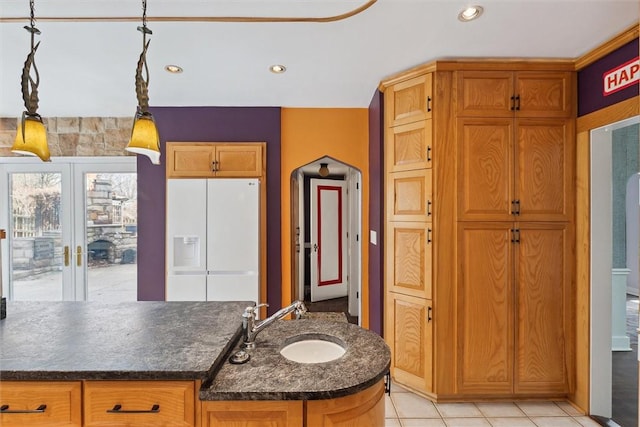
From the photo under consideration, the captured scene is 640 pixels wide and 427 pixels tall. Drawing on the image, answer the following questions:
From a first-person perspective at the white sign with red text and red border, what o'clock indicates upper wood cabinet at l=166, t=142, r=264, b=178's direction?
The upper wood cabinet is roughly at 1 o'clock from the white sign with red text and red border.

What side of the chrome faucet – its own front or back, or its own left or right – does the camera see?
right

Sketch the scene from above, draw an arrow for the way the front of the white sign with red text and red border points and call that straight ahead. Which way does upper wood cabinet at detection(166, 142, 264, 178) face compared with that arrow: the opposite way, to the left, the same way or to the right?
to the left

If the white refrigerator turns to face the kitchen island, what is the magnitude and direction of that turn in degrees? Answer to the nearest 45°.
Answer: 0° — it already faces it

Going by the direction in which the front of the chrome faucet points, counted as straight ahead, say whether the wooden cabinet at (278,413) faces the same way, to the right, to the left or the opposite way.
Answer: to the right

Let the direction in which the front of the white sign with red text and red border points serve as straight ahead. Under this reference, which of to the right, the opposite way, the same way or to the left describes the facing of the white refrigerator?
to the left

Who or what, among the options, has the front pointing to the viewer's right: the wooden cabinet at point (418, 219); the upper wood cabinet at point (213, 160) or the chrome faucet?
the chrome faucet
